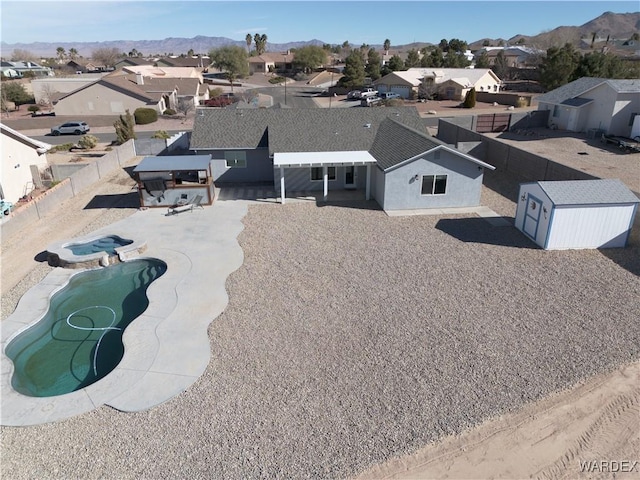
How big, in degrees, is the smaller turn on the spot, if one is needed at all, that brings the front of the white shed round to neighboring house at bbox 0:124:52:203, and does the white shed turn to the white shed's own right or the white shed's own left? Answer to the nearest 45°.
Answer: approximately 45° to the white shed's own right

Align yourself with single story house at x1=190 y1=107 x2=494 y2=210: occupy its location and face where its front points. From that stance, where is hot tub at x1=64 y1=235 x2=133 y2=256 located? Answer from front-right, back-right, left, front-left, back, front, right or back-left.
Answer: back-left

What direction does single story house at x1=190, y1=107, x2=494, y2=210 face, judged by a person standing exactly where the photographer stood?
facing away from the viewer

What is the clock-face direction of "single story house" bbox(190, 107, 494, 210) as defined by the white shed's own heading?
The single story house is roughly at 2 o'clock from the white shed.

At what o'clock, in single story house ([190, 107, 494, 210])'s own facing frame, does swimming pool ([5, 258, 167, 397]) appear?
The swimming pool is roughly at 7 o'clock from the single story house.

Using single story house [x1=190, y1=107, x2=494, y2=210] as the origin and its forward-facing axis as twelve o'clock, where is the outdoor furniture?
The outdoor furniture is roughly at 8 o'clock from the single story house.

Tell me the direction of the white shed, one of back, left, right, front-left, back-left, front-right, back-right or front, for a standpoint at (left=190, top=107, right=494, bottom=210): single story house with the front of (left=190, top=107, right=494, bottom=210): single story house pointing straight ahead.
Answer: back-right

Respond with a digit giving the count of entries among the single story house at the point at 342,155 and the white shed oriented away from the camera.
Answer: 1

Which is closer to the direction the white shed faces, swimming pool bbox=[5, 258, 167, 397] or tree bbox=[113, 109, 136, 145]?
the swimming pool

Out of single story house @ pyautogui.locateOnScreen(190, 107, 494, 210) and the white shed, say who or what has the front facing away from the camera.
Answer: the single story house

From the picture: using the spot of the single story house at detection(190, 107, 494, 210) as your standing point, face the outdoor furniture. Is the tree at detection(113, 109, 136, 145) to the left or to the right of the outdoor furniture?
right

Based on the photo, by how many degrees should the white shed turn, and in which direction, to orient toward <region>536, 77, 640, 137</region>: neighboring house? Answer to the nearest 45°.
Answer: approximately 135° to its right

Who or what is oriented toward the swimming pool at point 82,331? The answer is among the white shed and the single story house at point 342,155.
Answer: the white shed

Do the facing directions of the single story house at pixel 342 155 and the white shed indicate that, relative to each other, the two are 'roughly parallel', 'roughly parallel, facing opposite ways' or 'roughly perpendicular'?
roughly perpendicular
